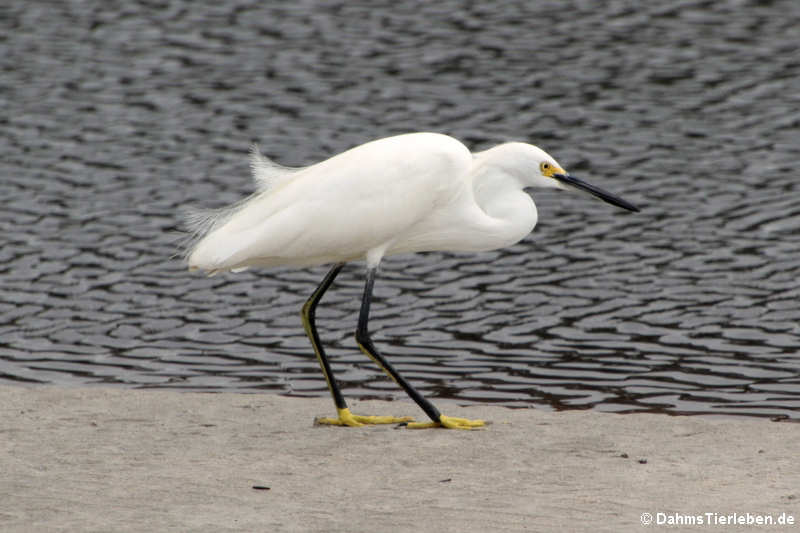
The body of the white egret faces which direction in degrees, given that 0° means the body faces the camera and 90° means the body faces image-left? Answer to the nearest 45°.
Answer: approximately 270°
